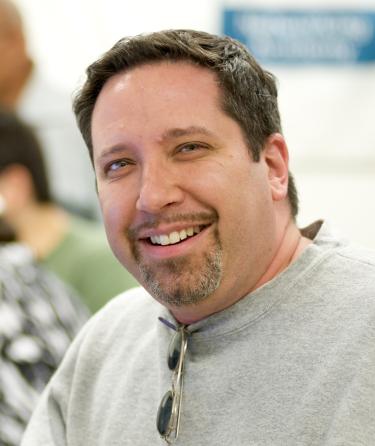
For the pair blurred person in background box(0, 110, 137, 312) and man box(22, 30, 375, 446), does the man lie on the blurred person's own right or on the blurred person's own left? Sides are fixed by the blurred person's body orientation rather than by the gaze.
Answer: on the blurred person's own left

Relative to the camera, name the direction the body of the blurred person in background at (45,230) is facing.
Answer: to the viewer's left

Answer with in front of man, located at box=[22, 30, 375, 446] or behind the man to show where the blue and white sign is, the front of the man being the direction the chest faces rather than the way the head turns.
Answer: behind

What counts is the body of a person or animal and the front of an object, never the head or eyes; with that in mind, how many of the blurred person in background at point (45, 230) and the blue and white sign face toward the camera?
1

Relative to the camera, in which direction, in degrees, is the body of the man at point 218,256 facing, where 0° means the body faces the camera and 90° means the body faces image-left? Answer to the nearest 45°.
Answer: approximately 45°

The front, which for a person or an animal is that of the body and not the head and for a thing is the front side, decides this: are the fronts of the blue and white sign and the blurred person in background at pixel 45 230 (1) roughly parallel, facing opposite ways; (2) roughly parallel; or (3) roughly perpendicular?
roughly perpendicular

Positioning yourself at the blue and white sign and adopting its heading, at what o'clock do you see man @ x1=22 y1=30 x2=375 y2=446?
The man is roughly at 12 o'clock from the blue and white sign.

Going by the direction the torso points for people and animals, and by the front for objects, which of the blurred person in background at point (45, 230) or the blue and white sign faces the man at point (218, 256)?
the blue and white sign

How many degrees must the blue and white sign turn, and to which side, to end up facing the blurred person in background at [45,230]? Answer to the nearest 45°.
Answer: approximately 45° to its right

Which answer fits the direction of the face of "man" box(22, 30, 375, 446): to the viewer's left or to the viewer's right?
to the viewer's left
